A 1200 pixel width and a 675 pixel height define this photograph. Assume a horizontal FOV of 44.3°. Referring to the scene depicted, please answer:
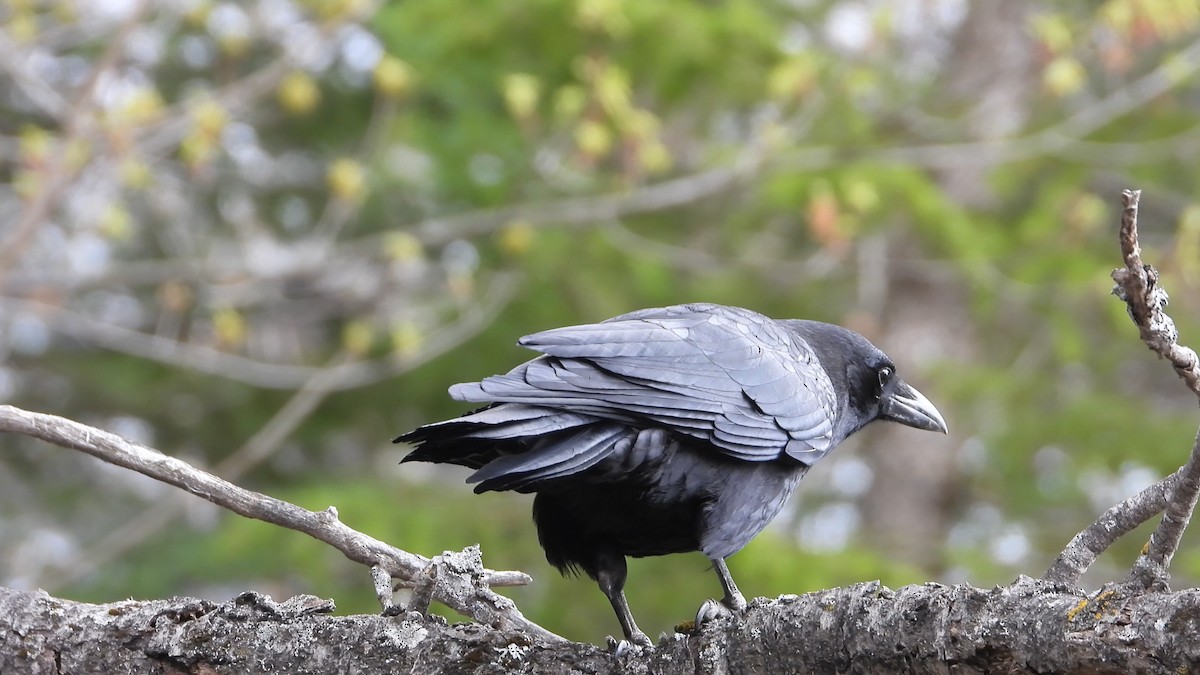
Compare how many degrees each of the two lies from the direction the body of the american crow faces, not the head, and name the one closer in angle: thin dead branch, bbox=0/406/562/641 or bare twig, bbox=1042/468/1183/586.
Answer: the bare twig

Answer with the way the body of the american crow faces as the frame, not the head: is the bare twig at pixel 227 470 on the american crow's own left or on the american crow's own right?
on the american crow's own left

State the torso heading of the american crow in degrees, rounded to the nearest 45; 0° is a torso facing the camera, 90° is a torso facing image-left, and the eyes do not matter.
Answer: approximately 270°

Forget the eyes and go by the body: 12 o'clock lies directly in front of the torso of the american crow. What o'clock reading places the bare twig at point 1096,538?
The bare twig is roughly at 1 o'clock from the american crow.

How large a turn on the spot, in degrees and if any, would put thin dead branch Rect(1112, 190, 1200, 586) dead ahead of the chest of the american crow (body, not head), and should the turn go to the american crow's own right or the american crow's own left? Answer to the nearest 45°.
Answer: approximately 45° to the american crow's own right

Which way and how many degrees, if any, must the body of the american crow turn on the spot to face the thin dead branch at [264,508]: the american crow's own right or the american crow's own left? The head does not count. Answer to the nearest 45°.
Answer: approximately 135° to the american crow's own right
